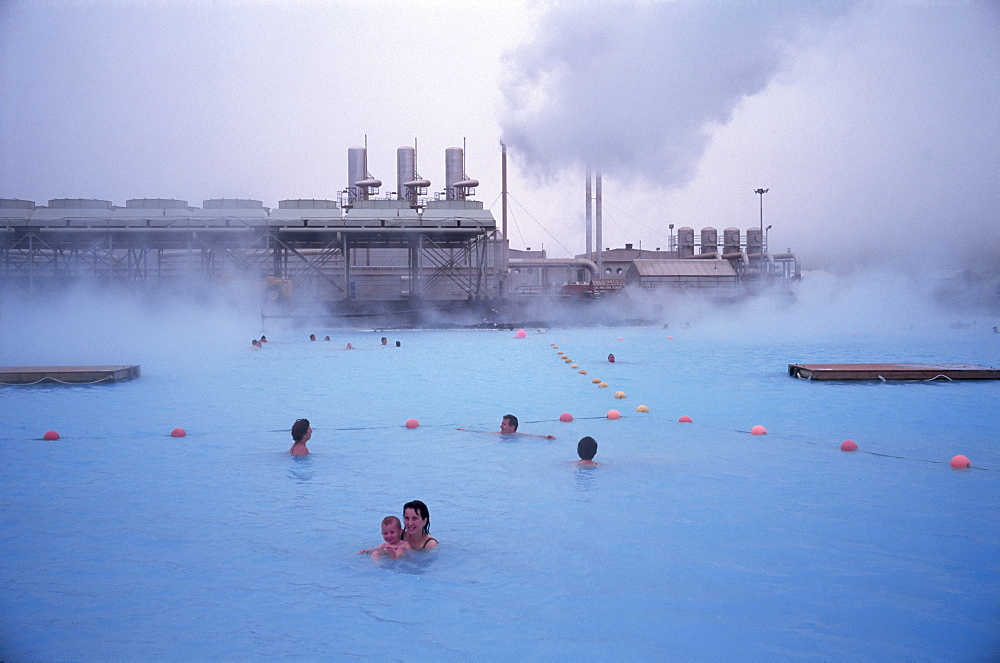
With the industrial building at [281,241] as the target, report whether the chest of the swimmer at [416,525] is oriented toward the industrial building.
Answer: no

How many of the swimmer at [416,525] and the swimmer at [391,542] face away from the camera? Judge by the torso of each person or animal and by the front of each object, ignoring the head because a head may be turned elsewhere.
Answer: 0

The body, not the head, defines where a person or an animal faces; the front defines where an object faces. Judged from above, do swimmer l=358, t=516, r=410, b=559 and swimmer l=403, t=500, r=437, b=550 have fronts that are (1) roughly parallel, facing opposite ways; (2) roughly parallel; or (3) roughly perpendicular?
roughly parallel

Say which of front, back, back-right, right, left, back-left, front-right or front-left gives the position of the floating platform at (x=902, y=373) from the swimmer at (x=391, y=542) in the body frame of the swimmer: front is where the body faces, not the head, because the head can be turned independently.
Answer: back

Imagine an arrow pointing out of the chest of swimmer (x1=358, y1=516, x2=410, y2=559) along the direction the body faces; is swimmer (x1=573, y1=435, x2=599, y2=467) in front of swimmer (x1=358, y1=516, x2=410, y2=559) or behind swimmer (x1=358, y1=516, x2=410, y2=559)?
behind

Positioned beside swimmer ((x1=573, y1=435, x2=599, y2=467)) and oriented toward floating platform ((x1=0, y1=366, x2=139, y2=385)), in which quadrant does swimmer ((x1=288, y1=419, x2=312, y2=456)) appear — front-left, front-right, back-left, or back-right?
front-left

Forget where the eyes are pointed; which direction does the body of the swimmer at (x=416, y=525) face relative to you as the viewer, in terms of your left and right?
facing the viewer and to the left of the viewer

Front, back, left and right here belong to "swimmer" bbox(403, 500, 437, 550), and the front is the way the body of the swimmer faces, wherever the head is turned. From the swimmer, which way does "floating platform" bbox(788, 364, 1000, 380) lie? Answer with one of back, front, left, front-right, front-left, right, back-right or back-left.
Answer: back

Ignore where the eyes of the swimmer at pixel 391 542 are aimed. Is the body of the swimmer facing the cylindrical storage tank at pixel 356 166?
no

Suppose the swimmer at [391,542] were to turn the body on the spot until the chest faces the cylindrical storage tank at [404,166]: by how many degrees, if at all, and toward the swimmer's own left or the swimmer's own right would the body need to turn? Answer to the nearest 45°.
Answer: approximately 135° to the swimmer's own right

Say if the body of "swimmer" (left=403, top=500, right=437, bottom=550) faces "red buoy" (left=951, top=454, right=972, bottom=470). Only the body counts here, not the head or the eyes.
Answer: no

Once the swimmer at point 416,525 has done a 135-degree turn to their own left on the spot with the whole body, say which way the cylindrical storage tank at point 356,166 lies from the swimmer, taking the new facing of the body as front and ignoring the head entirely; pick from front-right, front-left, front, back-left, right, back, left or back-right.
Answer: left

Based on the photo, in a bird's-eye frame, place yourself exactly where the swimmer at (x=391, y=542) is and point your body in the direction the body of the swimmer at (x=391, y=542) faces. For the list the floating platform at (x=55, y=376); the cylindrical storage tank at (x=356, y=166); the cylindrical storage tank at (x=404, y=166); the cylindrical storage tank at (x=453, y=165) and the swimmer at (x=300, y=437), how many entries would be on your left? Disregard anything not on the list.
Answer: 0
